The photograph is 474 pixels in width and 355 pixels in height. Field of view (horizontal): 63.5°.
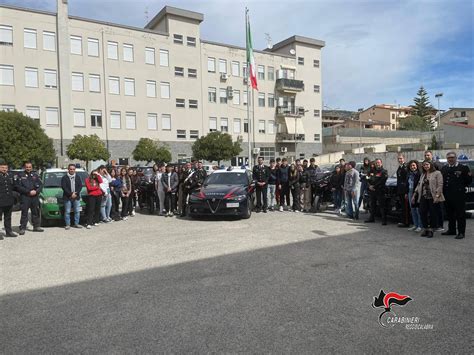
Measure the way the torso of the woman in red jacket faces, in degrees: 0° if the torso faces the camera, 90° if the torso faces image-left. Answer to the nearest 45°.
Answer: approximately 0°

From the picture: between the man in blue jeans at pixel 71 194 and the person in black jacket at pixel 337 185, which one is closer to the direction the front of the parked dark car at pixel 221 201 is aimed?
the man in blue jeans

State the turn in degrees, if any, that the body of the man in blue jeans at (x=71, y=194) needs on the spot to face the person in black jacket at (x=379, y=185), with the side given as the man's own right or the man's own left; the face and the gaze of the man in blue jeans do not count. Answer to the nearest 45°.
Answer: approximately 45° to the man's own left

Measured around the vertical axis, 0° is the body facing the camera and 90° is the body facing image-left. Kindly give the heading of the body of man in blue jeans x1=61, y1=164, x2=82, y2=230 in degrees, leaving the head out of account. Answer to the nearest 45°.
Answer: approximately 0°

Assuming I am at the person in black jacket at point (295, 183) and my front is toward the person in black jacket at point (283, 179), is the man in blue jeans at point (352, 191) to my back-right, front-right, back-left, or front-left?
back-left

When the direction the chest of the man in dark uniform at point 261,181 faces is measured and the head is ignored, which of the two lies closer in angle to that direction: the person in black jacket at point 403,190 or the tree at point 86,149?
the person in black jacket

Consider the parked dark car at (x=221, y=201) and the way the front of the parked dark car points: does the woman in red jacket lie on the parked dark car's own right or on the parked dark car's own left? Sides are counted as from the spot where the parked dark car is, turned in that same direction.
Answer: on the parked dark car's own right

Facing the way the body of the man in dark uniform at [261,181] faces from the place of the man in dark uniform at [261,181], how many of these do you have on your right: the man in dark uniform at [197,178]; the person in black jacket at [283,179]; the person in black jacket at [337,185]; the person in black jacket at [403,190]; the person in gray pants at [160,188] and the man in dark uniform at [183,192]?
3

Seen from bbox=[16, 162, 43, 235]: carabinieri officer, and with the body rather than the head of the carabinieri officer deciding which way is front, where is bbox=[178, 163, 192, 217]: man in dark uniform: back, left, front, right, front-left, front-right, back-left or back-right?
left
